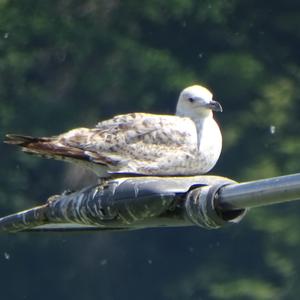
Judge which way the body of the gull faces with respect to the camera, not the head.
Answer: to the viewer's right
